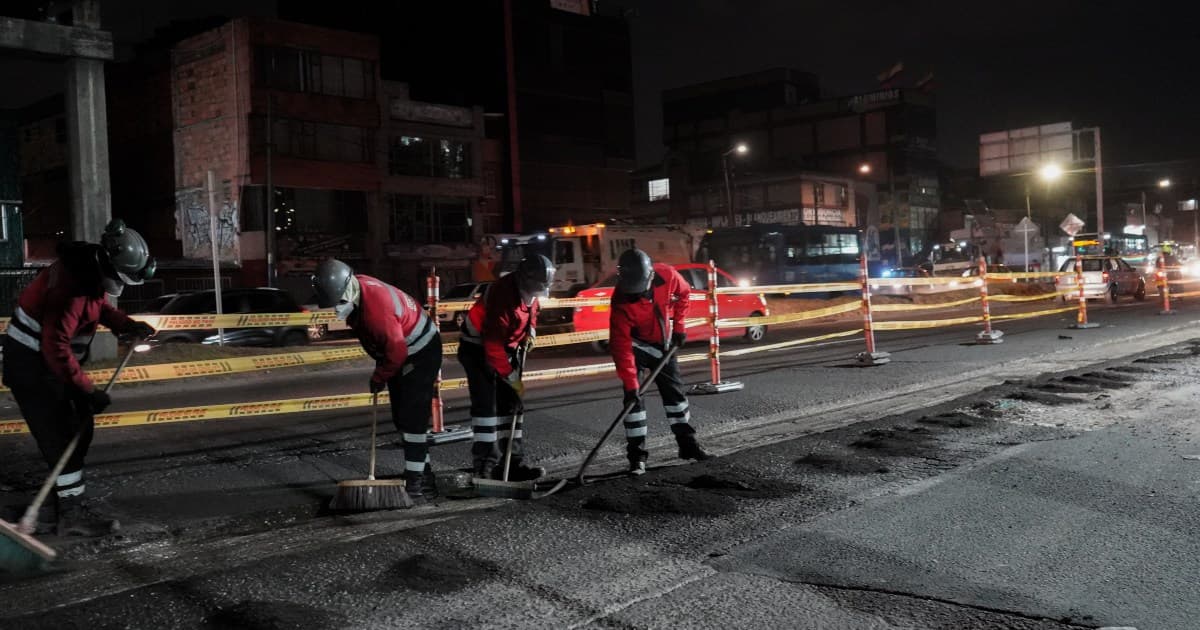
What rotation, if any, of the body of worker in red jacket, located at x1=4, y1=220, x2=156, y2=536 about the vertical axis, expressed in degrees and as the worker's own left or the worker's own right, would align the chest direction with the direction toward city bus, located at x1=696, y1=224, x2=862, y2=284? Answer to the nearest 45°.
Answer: approximately 45° to the worker's own left

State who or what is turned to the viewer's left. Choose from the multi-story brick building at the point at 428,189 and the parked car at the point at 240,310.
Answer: the parked car

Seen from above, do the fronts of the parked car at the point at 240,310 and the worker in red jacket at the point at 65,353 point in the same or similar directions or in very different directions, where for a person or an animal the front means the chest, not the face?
very different directions

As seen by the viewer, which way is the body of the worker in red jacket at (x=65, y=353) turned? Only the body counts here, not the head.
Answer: to the viewer's right

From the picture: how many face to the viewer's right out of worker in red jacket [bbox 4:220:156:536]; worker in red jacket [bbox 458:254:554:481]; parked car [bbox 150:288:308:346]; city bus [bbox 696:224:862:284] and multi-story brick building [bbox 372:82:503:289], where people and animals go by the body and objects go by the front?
2

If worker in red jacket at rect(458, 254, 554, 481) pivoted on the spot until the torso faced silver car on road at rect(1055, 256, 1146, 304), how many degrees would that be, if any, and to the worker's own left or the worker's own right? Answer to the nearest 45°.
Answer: approximately 45° to the worker's own left

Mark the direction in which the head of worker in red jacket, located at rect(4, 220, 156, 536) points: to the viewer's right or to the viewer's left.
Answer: to the viewer's right

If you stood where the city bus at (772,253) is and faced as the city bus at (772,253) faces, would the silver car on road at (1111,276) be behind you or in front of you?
behind

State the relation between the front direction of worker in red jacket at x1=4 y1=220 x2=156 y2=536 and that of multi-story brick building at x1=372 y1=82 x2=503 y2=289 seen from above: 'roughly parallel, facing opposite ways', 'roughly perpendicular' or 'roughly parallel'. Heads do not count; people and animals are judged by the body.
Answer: roughly perpendicular

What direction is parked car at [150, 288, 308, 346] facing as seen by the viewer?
to the viewer's left
